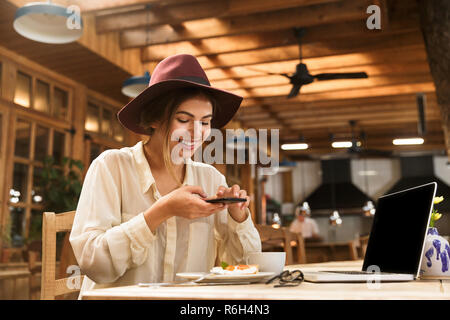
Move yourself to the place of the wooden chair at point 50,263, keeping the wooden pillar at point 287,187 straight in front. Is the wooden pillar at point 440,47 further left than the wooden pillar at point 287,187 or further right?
right

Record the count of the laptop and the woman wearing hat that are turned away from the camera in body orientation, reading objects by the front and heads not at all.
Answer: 0

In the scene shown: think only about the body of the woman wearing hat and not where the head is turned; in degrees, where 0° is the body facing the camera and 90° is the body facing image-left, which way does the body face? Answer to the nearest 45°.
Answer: approximately 315°

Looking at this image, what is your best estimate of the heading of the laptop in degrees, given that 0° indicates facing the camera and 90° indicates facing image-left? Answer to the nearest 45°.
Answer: approximately 45°

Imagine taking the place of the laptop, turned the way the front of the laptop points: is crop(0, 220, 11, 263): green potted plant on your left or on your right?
on your right

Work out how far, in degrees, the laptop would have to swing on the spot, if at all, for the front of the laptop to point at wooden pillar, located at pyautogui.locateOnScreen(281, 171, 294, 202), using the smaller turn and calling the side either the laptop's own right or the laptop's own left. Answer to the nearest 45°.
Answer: approximately 135° to the laptop's own right

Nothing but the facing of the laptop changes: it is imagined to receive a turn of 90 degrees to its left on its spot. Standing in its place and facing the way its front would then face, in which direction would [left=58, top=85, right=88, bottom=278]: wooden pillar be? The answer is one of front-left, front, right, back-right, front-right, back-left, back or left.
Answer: back

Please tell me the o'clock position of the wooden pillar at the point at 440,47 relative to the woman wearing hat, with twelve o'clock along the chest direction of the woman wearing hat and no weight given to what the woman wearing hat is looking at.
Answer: The wooden pillar is roughly at 9 o'clock from the woman wearing hat.

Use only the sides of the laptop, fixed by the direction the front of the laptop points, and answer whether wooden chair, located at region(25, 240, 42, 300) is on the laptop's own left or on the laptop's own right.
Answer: on the laptop's own right
